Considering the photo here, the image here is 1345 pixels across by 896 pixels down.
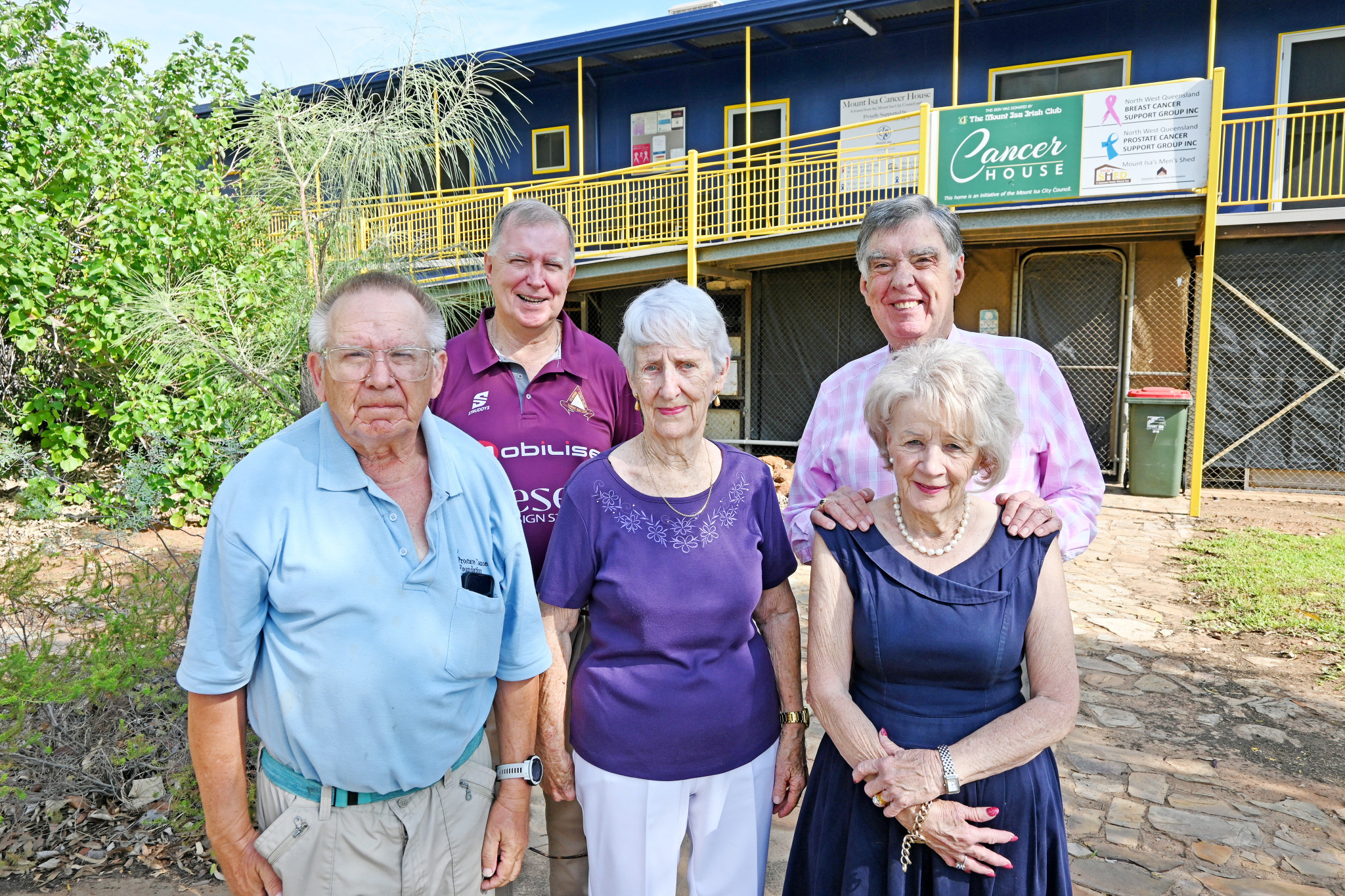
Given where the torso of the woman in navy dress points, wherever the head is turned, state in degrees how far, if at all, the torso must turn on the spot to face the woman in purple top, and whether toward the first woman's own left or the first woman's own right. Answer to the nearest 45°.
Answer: approximately 90° to the first woman's own right

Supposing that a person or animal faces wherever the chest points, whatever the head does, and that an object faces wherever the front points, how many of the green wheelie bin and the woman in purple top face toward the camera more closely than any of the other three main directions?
2

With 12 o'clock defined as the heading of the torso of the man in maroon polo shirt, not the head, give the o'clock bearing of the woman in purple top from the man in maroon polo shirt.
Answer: The woman in purple top is roughly at 11 o'clock from the man in maroon polo shirt.

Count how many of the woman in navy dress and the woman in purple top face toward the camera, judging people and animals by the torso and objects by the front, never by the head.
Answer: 2

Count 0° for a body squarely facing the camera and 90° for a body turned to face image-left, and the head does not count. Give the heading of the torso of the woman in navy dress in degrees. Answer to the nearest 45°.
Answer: approximately 0°

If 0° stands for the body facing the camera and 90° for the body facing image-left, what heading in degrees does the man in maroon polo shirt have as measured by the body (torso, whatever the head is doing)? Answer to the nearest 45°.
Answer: approximately 0°

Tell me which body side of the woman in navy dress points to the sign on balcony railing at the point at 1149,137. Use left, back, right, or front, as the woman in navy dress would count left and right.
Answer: back
